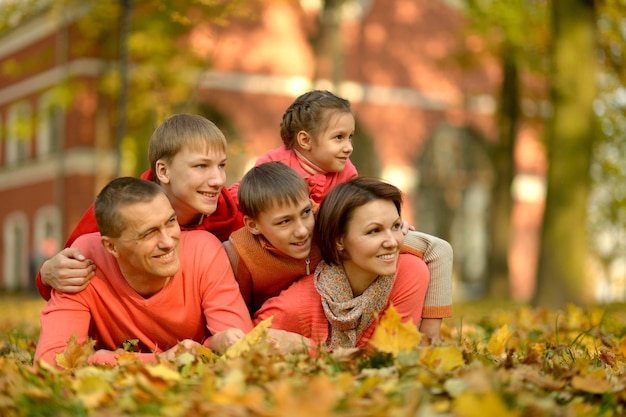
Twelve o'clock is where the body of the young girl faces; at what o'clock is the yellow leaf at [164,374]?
The yellow leaf is roughly at 2 o'clock from the young girl.

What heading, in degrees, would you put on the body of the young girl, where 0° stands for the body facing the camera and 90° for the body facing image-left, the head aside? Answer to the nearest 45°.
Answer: approximately 315°

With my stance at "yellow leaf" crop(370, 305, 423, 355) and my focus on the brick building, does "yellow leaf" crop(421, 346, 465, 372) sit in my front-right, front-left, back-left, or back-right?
back-right

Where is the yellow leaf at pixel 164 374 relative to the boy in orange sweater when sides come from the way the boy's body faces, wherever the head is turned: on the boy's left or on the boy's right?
on the boy's right

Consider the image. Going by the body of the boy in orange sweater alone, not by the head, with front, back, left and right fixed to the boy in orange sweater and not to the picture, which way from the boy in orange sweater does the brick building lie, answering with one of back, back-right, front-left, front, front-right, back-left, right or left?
back-left

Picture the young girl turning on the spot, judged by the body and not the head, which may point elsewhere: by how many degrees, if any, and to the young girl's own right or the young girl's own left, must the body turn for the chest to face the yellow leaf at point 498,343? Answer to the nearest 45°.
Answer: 0° — they already face it

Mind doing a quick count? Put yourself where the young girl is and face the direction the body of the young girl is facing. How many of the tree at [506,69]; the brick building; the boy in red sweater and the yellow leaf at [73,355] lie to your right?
2
